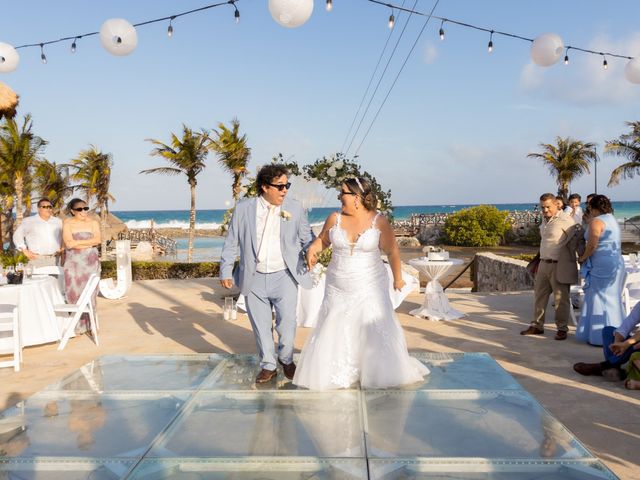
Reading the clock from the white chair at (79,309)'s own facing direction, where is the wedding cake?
The wedding cake is roughly at 6 o'clock from the white chair.

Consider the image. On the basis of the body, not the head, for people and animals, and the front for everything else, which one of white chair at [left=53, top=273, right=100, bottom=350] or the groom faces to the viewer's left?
the white chair

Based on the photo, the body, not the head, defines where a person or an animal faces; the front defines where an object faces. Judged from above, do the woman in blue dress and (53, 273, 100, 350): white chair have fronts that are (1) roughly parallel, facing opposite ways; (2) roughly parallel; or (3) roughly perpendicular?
roughly perpendicular

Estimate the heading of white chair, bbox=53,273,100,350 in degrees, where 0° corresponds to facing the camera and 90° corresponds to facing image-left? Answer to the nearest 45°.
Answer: approximately 90°

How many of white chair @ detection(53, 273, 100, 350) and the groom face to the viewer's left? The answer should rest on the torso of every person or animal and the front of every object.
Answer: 1

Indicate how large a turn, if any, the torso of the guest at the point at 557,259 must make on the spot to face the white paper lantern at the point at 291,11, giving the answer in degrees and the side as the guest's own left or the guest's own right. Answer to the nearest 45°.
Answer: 0° — they already face it
